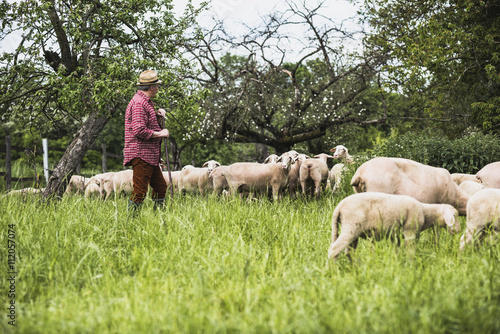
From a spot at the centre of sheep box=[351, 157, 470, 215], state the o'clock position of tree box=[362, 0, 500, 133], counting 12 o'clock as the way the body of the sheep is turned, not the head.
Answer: The tree is roughly at 9 o'clock from the sheep.

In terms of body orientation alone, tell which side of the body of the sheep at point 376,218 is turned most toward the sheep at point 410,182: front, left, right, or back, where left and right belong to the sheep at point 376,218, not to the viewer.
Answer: left

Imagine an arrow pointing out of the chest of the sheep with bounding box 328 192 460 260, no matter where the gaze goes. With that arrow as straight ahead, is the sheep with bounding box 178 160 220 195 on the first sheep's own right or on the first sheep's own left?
on the first sheep's own left

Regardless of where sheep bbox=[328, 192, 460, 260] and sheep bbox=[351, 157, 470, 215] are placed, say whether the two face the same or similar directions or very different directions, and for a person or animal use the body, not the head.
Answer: same or similar directions

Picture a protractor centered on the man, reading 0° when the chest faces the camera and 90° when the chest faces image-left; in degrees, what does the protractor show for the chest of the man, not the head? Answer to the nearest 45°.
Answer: approximately 270°

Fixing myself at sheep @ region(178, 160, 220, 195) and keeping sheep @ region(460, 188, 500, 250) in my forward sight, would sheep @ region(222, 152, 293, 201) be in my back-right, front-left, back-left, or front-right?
front-left

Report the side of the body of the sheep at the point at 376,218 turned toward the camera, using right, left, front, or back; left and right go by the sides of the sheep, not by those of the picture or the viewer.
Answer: right

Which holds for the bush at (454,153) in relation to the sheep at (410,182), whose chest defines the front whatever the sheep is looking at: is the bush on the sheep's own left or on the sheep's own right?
on the sheep's own left

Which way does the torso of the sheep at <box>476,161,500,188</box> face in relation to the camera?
to the viewer's right

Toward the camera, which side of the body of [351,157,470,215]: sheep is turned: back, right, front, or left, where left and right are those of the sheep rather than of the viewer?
right

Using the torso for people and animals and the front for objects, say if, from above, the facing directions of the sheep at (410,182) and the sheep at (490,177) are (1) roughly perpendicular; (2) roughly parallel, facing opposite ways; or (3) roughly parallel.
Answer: roughly parallel
